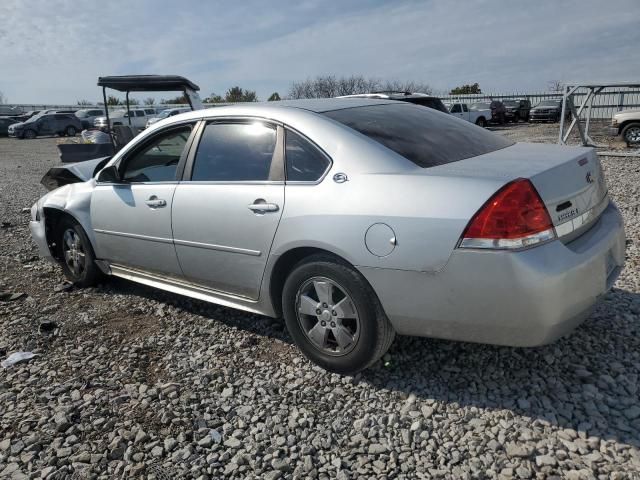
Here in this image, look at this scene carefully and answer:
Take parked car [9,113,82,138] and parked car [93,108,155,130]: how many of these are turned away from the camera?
0

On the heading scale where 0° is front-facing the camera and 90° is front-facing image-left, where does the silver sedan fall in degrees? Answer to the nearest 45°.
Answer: approximately 135°

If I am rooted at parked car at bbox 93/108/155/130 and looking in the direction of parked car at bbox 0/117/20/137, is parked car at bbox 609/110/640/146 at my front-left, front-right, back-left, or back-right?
back-left

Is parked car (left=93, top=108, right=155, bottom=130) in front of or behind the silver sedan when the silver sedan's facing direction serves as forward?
in front

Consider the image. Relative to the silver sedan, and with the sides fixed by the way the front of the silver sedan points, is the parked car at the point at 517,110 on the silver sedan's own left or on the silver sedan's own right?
on the silver sedan's own right

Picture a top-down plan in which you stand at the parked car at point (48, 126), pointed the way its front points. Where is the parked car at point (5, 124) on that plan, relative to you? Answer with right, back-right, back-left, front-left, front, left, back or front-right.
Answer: front-right

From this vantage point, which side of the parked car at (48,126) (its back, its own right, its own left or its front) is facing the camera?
left

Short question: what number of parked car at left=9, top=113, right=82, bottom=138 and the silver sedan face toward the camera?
0

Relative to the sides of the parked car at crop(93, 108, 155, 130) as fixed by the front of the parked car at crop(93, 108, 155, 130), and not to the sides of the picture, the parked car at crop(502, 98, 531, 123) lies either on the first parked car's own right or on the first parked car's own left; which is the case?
on the first parked car's own left

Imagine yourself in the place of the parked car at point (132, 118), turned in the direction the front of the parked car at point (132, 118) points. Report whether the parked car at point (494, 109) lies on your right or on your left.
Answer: on your left
